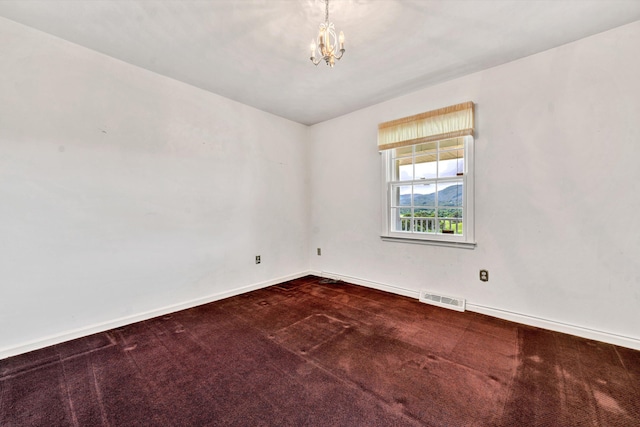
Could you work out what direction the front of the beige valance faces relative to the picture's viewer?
facing the viewer and to the left of the viewer
